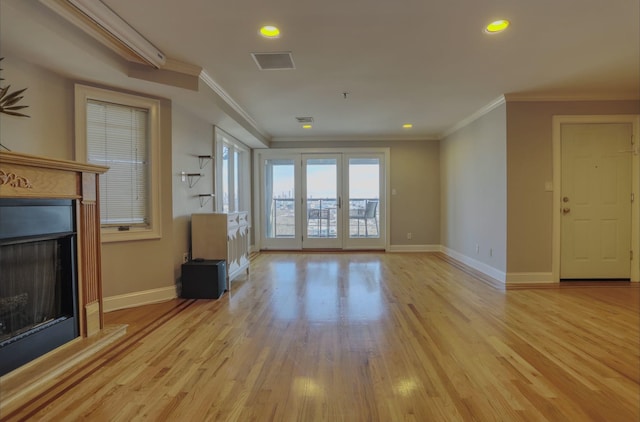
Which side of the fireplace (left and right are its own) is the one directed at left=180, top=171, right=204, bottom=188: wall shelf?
left

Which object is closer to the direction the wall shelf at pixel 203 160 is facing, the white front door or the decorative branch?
the white front door

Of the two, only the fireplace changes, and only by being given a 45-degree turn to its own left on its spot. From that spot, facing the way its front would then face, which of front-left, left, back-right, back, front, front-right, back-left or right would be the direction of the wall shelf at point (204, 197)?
front-left

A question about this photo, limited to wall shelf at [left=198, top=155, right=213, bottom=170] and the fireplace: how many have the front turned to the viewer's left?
0

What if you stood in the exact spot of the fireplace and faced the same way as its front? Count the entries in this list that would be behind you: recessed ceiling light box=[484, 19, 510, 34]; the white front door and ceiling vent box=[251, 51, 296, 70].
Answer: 0

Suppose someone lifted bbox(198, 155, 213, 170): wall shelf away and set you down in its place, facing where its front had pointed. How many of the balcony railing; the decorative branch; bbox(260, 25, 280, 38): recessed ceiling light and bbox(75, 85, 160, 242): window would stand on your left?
1

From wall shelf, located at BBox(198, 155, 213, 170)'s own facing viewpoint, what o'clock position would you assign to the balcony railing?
The balcony railing is roughly at 9 o'clock from the wall shelf.

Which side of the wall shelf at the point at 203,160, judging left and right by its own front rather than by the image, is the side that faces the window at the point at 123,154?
right

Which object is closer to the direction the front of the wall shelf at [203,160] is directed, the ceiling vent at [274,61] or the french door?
the ceiling vent

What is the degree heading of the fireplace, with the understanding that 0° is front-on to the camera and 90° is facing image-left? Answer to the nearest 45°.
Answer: approximately 315°

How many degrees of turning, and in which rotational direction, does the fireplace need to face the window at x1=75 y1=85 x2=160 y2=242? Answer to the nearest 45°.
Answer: approximately 90° to its left

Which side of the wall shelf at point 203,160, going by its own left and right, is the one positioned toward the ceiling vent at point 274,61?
front

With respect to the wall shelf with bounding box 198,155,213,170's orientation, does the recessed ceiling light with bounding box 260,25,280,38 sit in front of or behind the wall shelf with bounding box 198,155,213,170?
in front

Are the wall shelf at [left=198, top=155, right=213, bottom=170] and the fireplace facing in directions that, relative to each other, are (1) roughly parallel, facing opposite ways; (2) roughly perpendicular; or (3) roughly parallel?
roughly parallel

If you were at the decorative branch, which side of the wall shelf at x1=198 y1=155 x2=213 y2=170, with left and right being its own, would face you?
right

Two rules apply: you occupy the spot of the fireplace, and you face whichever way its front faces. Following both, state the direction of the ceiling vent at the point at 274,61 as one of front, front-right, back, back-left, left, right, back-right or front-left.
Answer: front-left

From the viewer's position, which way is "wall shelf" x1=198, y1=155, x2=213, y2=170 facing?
facing the viewer and to the right of the viewer
